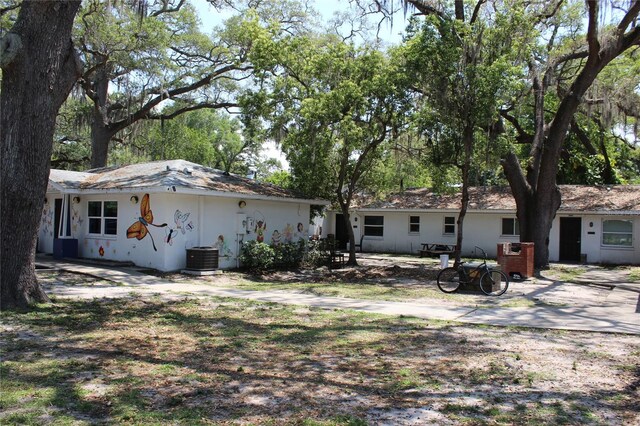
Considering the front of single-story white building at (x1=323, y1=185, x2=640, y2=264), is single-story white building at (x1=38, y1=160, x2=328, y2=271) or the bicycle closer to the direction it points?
the bicycle

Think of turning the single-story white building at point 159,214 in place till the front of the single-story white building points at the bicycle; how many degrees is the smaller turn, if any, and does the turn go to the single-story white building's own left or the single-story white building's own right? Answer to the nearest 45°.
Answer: approximately 90° to the single-story white building's own left

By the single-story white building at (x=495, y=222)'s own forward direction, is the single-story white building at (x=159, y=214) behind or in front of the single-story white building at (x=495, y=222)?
in front

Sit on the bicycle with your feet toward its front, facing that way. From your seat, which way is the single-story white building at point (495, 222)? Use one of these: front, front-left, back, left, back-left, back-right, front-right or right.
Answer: left

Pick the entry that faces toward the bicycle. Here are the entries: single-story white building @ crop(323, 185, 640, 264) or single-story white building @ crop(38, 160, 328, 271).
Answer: single-story white building @ crop(323, 185, 640, 264)

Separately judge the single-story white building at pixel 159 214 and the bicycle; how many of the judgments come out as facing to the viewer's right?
1

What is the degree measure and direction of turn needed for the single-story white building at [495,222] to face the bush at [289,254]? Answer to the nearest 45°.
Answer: approximately 45° to its right

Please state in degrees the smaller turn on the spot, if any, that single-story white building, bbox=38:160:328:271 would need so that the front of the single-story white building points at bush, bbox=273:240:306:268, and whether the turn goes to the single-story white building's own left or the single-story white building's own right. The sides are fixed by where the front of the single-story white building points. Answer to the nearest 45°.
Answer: approximately 135° to the single-story white building's own left

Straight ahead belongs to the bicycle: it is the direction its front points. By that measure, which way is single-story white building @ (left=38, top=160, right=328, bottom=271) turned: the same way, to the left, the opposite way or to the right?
to the right

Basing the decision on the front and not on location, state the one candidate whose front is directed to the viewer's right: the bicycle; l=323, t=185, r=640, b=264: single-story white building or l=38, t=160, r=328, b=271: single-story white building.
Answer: the bicycle

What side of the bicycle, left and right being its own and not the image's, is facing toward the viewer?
right
